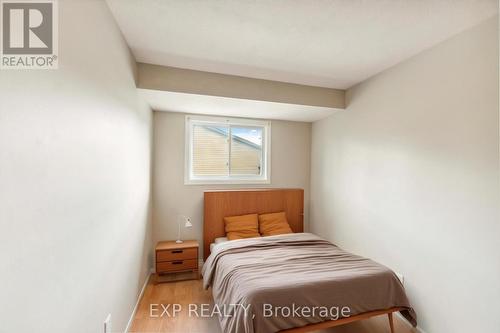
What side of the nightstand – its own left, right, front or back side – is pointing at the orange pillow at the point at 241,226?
left

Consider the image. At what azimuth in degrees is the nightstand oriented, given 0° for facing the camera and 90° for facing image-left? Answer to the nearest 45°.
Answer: approximately 0°

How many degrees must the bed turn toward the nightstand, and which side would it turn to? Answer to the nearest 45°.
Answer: approximately 180°

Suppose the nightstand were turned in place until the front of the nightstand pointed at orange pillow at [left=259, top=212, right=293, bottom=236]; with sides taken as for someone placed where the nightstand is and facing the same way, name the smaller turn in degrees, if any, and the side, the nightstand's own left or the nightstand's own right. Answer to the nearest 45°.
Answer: approximately 90° to the nightstand's own left
